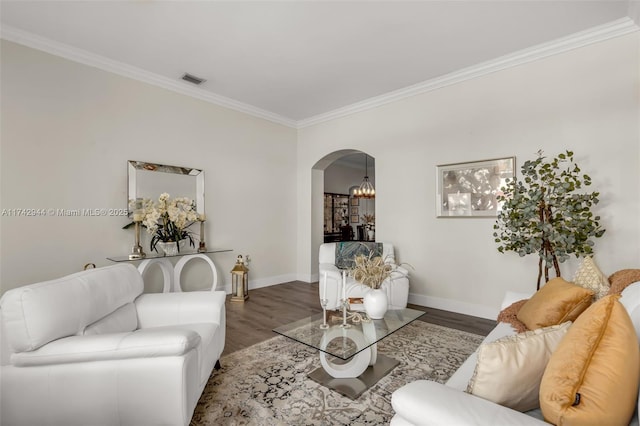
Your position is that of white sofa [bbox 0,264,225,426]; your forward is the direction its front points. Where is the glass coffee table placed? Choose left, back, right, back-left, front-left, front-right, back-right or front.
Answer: front

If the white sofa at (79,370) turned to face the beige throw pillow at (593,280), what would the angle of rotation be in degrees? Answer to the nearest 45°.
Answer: approximately 45° to its right

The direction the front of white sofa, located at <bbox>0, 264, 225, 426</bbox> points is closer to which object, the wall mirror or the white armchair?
the white armchair

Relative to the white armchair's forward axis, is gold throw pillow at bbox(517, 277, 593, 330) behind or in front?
in front

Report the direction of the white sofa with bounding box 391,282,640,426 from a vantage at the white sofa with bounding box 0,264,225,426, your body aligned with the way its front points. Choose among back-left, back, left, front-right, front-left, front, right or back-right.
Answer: front-right

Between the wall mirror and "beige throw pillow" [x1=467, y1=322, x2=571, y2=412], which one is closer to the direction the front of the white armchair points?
the beige throw pillow

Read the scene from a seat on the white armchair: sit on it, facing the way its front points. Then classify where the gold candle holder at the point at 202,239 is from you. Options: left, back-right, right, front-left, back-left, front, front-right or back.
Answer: right

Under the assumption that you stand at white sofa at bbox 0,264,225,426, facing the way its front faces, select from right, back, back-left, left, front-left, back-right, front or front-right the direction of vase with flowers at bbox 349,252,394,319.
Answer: front

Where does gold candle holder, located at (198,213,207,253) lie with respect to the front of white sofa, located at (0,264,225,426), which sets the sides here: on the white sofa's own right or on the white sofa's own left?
on the white sofa's own left

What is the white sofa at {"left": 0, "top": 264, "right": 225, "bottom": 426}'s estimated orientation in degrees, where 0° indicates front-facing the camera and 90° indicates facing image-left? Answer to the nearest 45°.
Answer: approximately 270°

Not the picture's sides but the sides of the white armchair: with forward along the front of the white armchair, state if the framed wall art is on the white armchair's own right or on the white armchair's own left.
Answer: on the white armchair's own left

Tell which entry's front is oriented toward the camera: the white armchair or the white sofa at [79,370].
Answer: the white armchair

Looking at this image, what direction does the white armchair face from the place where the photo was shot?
facing the viewer

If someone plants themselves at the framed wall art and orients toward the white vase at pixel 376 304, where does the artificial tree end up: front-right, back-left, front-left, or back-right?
front-left

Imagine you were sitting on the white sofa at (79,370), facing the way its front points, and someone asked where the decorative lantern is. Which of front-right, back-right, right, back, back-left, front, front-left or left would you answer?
front-left

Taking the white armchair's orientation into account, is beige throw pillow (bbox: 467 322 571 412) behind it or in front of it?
in front

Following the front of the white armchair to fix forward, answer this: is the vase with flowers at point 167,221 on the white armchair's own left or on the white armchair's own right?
on the white armchair's own right

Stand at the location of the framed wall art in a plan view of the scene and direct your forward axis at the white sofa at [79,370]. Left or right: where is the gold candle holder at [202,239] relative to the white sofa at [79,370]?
right
